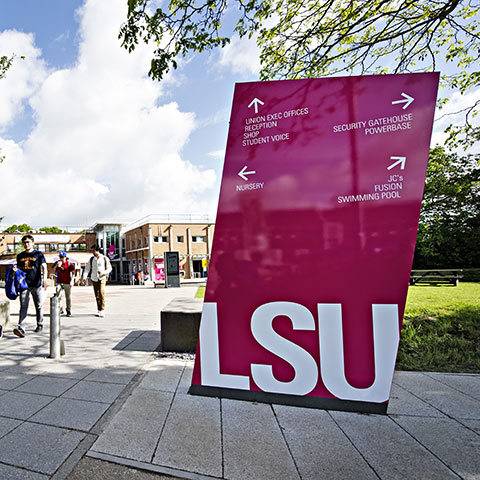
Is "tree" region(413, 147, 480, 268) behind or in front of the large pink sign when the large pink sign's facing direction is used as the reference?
behind

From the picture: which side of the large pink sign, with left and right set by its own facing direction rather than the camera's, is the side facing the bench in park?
back

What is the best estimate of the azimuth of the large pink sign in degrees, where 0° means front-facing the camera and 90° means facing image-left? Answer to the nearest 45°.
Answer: approximately 0°

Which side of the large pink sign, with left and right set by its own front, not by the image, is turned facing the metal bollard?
right

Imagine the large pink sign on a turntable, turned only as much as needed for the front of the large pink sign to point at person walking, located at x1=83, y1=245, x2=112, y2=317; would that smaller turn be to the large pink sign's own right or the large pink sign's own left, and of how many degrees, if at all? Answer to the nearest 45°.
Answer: approximately 135° to the large pink sign's own right
